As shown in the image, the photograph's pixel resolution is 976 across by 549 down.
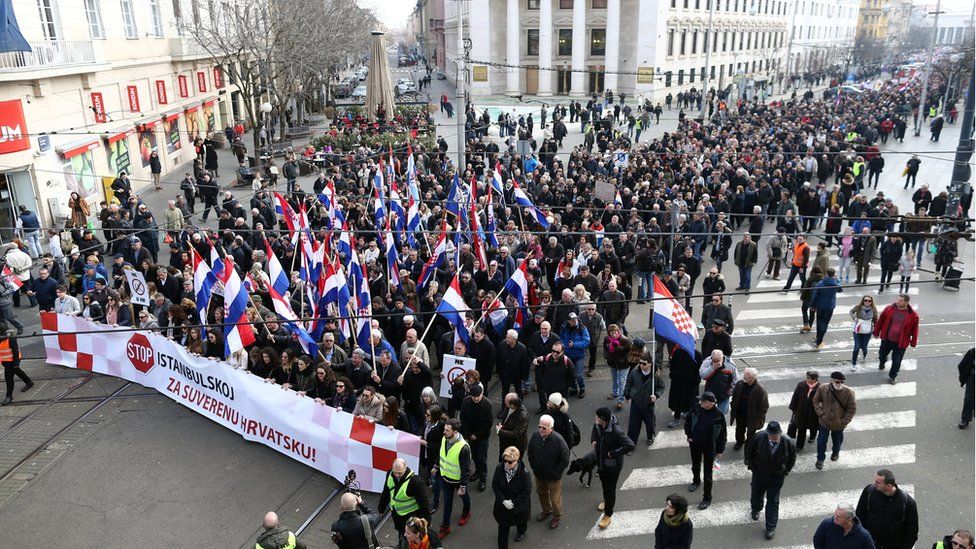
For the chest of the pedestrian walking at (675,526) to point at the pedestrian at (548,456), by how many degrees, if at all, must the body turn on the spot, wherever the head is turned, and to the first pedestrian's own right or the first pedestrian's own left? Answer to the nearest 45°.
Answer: approximately 90° to the first pedestrian's own right

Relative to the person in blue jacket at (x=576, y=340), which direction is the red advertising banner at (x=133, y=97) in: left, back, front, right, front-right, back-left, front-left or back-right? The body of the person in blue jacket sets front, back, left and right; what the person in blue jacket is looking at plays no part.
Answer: right

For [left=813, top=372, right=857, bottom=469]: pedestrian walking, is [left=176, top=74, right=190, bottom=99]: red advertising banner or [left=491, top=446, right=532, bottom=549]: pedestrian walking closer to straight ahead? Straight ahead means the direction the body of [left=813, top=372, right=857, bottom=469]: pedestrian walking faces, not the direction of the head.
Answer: the pedestrian walking

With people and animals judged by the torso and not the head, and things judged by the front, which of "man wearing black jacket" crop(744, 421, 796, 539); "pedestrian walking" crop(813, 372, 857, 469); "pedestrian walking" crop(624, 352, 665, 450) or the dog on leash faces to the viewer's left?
the dog on leash

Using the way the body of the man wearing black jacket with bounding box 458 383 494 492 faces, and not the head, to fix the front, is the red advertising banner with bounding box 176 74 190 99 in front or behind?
behind

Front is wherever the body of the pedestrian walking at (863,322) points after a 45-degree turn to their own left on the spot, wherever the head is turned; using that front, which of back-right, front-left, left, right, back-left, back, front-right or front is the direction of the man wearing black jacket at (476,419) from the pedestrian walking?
right

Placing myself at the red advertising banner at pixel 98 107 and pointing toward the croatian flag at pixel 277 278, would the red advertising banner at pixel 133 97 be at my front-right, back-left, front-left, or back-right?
back-left

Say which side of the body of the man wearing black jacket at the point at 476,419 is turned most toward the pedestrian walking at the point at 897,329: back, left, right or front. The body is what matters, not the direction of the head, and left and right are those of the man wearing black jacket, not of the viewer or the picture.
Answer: left

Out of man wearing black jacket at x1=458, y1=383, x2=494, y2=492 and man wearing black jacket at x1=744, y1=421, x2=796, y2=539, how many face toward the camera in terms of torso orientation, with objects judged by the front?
2

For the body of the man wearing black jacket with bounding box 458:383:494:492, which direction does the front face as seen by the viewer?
toward the camera

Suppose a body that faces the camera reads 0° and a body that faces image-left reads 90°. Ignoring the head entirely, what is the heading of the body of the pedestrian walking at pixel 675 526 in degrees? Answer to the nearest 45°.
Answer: approximately 45°

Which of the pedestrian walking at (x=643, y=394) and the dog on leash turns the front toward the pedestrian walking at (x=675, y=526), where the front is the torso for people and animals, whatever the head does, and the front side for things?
the pedestrian walking at (x=643, y=394)

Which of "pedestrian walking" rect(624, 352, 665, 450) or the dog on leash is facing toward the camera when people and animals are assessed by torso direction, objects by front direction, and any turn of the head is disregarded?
the pedestrian walking

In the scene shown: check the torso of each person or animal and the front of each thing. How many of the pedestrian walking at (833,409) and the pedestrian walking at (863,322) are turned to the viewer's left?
0

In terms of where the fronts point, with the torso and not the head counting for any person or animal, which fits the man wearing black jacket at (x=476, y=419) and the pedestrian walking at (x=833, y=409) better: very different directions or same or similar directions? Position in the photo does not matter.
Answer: same or similar directions

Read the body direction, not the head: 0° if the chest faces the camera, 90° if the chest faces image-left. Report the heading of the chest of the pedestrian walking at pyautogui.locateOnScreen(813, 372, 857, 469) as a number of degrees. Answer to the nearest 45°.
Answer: approximately 0°

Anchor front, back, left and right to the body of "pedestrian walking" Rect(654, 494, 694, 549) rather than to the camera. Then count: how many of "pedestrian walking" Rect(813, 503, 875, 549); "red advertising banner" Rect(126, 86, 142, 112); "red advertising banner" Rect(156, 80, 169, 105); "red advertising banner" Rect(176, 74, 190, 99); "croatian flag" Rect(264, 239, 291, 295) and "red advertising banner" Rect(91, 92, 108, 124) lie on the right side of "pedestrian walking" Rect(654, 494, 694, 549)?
5

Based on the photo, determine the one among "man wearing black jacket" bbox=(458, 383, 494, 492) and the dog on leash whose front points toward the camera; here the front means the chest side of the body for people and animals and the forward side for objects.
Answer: the man wearing black jacket

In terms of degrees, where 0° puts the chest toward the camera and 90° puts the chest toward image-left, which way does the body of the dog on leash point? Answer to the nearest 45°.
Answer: approximately 90°

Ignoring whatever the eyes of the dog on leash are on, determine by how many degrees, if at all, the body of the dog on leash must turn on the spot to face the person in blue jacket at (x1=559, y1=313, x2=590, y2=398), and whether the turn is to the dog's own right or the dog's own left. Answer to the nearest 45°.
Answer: approximately 90° to the dog's own right

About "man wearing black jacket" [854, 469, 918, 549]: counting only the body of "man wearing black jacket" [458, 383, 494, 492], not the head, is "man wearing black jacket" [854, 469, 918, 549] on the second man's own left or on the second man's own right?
on the second man's own left

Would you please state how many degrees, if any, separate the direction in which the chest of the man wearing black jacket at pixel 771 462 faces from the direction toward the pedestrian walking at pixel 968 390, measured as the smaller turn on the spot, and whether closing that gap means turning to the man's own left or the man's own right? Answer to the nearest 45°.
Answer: approximately 135° to the man's own left
